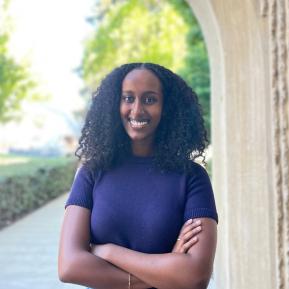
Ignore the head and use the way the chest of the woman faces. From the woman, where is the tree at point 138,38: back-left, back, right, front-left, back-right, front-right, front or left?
back

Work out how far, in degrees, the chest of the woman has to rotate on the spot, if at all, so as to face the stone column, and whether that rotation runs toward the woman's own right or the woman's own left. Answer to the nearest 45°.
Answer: approximately 135° to the woman's own left

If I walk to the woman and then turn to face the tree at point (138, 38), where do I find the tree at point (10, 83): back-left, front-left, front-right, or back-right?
front-left

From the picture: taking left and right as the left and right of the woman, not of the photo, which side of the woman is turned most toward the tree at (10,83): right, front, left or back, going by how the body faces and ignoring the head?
back

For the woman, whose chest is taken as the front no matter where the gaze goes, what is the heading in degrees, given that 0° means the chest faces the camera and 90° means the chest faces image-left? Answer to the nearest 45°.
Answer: approximately 0°

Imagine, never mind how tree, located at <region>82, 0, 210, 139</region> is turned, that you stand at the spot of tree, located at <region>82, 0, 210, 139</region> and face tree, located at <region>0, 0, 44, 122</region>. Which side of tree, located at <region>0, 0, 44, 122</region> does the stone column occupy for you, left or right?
left
